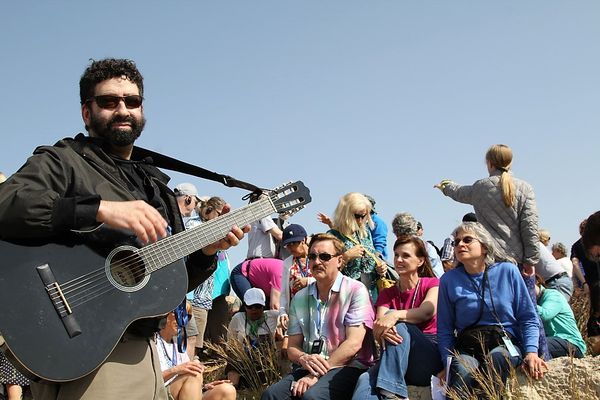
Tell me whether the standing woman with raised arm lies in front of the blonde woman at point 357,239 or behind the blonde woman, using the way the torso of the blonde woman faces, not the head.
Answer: in front

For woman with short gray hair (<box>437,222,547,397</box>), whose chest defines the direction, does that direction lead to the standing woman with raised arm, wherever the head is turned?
no

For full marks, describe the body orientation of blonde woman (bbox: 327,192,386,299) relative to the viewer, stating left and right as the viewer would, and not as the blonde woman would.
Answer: facing the viewer and to the right of the viewer

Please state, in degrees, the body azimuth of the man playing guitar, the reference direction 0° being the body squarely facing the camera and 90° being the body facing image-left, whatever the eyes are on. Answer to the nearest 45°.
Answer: approximately 315°

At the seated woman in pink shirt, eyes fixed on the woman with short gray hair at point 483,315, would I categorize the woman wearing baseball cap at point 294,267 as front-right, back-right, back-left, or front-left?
back-left

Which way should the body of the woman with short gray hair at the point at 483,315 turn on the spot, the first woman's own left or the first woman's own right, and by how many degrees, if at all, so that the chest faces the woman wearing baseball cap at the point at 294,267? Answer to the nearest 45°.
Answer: approximately 135° to the first woman's own right

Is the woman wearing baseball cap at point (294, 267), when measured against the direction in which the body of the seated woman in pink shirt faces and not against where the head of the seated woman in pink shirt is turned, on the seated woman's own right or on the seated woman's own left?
on the seated woman's own right

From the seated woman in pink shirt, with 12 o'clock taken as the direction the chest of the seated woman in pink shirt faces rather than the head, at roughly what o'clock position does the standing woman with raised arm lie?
The standing woman with raised arm is roughly at 6 o'clock from the seated woman in pink shirt.

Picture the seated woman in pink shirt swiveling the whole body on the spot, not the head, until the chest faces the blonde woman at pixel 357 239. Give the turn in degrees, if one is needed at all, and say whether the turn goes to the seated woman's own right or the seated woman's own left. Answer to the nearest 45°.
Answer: approximately 135° to the seated woman's own right

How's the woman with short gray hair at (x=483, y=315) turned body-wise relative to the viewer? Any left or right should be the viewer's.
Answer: facing the viewer

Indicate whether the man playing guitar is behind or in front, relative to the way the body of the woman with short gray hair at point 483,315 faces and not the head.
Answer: in front

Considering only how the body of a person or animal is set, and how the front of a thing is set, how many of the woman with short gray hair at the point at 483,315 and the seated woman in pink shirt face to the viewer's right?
0

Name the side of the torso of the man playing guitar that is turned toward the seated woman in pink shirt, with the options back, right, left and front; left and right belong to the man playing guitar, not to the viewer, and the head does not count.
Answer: left

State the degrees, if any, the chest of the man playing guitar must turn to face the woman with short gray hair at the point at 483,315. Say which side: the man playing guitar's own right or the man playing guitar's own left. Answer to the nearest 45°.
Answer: approximately 90° to the man playing guitar's own left

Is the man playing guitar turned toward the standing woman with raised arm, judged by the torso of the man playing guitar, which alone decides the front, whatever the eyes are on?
no

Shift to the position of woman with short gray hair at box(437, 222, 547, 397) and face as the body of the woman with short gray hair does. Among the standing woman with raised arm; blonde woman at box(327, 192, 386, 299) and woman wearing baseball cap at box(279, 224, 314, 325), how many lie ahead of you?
0

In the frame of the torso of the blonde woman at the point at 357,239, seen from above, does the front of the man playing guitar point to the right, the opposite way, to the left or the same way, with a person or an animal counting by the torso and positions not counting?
the same way

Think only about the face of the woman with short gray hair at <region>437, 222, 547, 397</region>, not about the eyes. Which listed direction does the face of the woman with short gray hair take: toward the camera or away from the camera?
toward the camera

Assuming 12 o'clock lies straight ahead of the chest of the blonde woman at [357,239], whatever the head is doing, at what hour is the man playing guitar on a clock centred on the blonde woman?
The man playing guitar is roughly at 2 o'clock from the blonde woman.

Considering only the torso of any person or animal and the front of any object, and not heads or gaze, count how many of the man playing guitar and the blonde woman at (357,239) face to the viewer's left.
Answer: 0
